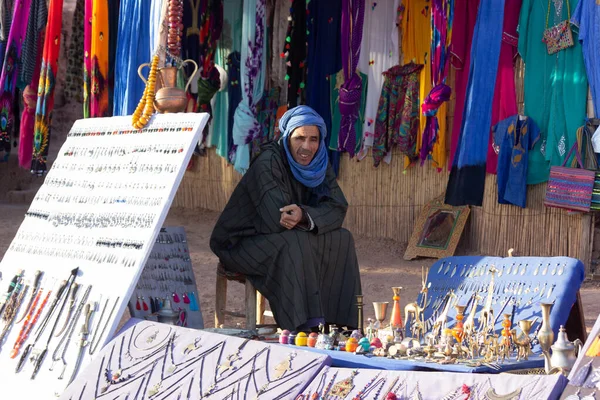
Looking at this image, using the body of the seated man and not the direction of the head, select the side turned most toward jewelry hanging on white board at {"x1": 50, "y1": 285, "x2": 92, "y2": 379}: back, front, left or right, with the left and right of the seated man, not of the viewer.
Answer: right

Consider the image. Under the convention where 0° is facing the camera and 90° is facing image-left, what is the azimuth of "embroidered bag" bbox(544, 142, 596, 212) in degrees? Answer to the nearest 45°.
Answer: approximately 0°

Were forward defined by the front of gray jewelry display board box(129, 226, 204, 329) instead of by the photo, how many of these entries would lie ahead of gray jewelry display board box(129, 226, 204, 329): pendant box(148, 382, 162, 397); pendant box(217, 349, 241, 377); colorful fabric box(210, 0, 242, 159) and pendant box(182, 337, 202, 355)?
3

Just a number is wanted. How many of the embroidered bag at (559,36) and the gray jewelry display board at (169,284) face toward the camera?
2

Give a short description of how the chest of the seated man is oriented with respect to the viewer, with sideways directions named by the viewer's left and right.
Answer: facing the viewer and to the right of the viewer

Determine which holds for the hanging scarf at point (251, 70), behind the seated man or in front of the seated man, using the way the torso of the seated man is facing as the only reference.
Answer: behind

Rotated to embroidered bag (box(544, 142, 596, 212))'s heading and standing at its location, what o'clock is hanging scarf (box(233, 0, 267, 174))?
The hanging scarf is roughly at 3 o'clock from the embroidered bag.

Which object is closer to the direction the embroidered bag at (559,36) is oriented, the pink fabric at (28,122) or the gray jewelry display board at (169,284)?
the gray jewelry display board

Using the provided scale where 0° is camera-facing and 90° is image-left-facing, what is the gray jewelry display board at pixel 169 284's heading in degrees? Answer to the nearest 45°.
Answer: approximately 0°

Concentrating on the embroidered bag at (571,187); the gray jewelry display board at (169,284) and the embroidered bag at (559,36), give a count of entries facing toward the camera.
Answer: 3

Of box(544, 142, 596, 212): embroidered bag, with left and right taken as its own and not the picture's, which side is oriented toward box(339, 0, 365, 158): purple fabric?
right
